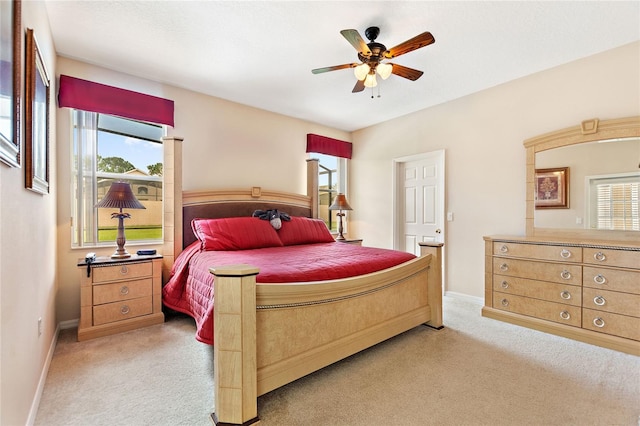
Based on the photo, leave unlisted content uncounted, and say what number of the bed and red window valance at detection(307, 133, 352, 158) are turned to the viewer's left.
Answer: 0

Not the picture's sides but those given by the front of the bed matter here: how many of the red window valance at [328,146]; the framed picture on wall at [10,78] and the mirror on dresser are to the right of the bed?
1

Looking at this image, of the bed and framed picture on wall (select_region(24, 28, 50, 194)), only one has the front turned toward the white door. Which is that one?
the framed picture on wall

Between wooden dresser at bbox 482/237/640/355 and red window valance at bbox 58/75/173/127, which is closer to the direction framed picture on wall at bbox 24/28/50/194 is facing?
the wooden dresser

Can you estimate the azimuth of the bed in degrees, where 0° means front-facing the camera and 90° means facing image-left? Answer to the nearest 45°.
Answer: approximately 315°

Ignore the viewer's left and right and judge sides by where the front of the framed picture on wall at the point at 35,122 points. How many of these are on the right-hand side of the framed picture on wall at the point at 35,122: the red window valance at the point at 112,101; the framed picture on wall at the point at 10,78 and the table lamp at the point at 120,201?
1

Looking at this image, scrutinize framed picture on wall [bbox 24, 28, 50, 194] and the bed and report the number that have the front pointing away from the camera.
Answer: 0

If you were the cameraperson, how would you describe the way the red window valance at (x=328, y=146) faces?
facing the viewer and to the right of the viewer

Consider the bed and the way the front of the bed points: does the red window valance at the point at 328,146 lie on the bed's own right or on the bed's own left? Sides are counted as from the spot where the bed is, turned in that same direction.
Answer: on the bed's own left

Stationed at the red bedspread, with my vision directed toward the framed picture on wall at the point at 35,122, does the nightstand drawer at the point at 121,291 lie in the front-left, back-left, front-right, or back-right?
front-right

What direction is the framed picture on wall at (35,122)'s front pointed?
to the viewer's right

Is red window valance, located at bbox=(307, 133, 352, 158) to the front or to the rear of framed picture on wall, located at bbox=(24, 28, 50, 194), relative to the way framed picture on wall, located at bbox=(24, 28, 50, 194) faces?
to the front

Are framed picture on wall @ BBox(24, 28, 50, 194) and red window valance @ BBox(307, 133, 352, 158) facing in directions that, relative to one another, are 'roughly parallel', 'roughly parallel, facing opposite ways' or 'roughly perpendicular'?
roughly perpendicular

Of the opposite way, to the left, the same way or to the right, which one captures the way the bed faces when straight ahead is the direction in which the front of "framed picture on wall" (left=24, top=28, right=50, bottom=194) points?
to the right

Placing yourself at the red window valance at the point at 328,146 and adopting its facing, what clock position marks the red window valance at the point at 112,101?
the red window valance at the point at 112,101 is roughly at 3 o'clock from the red window valance at the point at 328,146.

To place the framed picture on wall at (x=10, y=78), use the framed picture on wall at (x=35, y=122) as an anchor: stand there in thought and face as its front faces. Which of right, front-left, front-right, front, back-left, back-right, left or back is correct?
right

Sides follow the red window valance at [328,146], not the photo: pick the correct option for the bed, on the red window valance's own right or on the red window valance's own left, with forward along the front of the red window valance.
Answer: on the red window valance's own right
